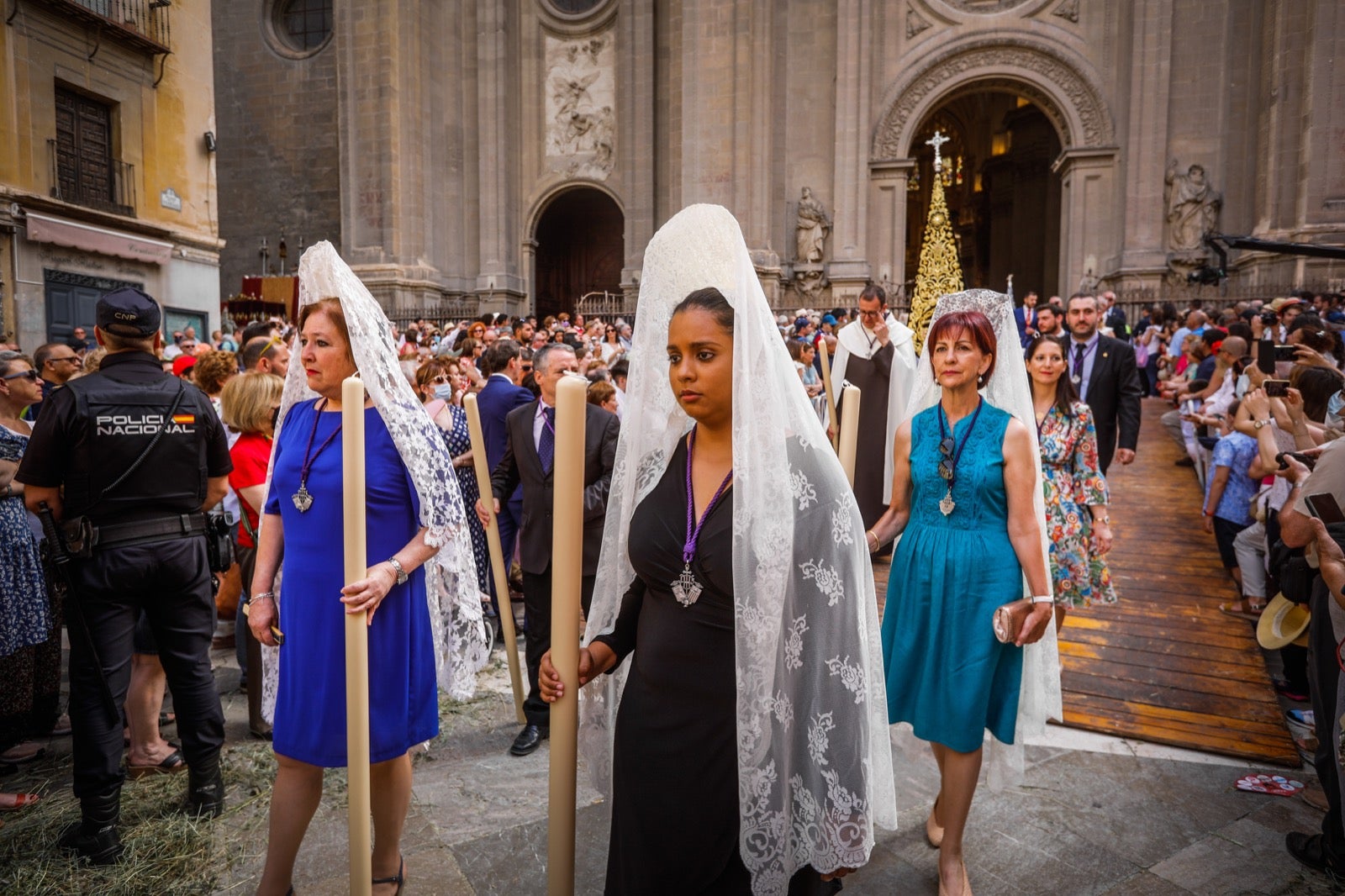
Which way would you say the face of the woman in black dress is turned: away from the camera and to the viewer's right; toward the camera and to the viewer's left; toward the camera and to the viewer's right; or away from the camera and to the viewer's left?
toward the camera and to the viewer's left

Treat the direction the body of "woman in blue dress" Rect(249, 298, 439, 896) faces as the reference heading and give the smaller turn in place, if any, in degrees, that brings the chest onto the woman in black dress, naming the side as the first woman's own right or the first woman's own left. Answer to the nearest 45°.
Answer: approximately 90° to the first woman's own left

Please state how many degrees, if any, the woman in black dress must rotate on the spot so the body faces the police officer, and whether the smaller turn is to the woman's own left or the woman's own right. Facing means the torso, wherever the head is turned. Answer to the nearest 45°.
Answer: approximately 90° to the woman's own right

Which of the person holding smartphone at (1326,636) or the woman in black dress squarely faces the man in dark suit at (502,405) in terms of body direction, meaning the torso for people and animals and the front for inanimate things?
the person holding smartphone

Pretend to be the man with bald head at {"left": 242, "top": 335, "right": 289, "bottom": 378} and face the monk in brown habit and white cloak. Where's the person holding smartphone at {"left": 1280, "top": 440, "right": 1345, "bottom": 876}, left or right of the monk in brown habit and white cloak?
right

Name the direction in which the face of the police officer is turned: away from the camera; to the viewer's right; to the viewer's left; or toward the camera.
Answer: away from the camera

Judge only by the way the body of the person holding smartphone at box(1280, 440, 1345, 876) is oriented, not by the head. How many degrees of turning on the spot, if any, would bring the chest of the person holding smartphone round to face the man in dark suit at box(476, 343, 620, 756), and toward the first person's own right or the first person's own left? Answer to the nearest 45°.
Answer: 0° — they already face them

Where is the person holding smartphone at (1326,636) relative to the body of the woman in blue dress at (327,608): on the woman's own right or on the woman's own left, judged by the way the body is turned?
on the woman's own left

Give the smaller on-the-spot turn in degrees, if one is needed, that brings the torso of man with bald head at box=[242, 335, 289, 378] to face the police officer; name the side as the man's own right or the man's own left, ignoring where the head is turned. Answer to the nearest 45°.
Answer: approximately 90° to the man's own right

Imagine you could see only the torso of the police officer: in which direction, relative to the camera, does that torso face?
away from the camera
